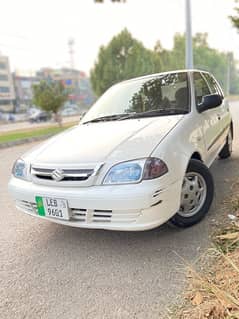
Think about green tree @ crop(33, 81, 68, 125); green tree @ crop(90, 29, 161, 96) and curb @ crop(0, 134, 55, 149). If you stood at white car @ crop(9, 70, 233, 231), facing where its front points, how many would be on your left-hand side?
0

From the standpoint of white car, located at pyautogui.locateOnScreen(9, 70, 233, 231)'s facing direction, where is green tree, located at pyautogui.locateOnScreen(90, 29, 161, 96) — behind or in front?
behind

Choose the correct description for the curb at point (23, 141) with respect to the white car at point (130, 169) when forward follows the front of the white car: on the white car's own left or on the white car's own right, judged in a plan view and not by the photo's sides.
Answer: on the white car's own right

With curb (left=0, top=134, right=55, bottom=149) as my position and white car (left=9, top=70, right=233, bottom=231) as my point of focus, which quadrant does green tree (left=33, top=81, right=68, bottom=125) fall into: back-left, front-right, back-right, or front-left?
back-left

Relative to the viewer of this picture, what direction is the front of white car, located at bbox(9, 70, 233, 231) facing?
facing the viewer and to the left of the viewer

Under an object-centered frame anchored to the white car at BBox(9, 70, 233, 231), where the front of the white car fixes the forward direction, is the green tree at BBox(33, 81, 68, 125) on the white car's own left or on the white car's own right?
on the white car's own right

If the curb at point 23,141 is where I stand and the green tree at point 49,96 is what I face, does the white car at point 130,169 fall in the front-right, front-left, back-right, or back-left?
back-right
